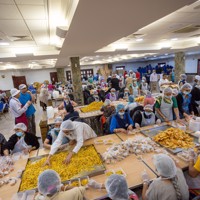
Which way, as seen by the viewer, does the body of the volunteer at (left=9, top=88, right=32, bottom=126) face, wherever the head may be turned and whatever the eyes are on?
to the viewer's right

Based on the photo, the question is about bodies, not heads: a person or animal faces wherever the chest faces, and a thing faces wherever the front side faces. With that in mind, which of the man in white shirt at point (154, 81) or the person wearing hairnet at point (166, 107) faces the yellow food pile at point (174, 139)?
the person wearing hairnet

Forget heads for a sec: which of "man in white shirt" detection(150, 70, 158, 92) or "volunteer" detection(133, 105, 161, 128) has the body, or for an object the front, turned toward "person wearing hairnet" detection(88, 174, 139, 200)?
the volunteer

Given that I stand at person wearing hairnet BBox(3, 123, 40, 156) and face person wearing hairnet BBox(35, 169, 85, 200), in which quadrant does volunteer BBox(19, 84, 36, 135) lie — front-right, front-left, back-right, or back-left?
back-left

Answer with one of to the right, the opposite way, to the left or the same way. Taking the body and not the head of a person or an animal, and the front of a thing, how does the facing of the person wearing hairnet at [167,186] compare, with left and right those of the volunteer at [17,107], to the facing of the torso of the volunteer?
to the left

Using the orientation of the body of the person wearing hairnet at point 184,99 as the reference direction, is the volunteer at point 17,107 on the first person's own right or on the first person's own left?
on the first person's own right

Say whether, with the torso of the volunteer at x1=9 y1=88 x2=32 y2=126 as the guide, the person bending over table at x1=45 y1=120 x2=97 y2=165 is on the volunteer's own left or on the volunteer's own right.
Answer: on the volunteer's own right

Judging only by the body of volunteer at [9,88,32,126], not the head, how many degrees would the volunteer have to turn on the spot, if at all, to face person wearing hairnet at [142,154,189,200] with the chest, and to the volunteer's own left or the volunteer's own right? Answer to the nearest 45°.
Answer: approximately 90° to the volunteer's own right

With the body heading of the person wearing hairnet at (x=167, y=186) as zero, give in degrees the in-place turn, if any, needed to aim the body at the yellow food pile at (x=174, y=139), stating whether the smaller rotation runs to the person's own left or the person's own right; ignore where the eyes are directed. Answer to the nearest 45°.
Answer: approximately 45° to the person's own right

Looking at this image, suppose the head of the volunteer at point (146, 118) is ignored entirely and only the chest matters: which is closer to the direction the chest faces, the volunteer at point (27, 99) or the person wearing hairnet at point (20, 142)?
the person wearing hairnet

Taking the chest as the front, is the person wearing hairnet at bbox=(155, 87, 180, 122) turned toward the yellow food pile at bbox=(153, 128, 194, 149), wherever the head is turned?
yes

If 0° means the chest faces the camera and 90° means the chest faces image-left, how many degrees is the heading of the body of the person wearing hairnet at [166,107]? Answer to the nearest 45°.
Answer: approximately 0°

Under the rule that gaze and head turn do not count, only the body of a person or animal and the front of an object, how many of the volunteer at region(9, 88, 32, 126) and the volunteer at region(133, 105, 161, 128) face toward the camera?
1

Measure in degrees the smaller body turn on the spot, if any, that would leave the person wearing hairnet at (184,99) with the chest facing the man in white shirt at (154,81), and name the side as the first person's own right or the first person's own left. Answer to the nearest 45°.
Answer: approximately 180°
